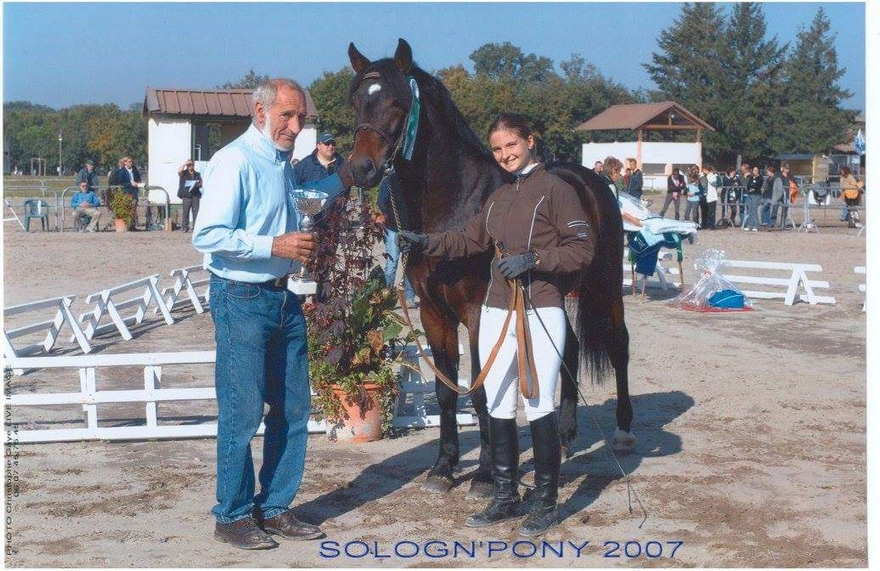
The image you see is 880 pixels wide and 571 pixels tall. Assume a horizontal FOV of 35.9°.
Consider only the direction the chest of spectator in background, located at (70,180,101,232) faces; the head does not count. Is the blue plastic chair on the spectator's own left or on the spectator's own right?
on the spectator's own right

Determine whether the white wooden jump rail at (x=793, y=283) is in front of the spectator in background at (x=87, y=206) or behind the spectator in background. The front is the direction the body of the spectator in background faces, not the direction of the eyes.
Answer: in front

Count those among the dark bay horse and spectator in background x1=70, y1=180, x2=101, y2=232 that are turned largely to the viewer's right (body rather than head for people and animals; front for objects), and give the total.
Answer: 0

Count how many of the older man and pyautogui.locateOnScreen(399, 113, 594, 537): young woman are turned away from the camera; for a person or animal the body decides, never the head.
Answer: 0

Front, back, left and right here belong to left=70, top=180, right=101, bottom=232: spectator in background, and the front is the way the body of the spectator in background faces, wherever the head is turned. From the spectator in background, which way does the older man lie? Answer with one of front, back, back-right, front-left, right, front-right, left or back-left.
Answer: front

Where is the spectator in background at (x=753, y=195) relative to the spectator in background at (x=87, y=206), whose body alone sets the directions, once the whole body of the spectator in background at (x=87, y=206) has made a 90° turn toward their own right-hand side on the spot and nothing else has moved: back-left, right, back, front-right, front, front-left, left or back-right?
back

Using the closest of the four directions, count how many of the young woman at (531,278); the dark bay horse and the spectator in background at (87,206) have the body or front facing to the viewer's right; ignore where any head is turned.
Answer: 0

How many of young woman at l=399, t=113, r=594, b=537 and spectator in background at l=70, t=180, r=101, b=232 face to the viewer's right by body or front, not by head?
0

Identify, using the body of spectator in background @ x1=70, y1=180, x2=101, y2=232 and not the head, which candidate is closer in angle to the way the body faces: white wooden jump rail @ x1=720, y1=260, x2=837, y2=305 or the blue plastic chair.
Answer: the white wooden jump rail

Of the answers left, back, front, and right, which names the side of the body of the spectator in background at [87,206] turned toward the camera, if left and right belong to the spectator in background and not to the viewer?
front

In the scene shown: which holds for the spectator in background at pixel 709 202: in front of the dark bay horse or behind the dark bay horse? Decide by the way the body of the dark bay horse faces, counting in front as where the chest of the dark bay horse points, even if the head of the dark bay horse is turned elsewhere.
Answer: behind
